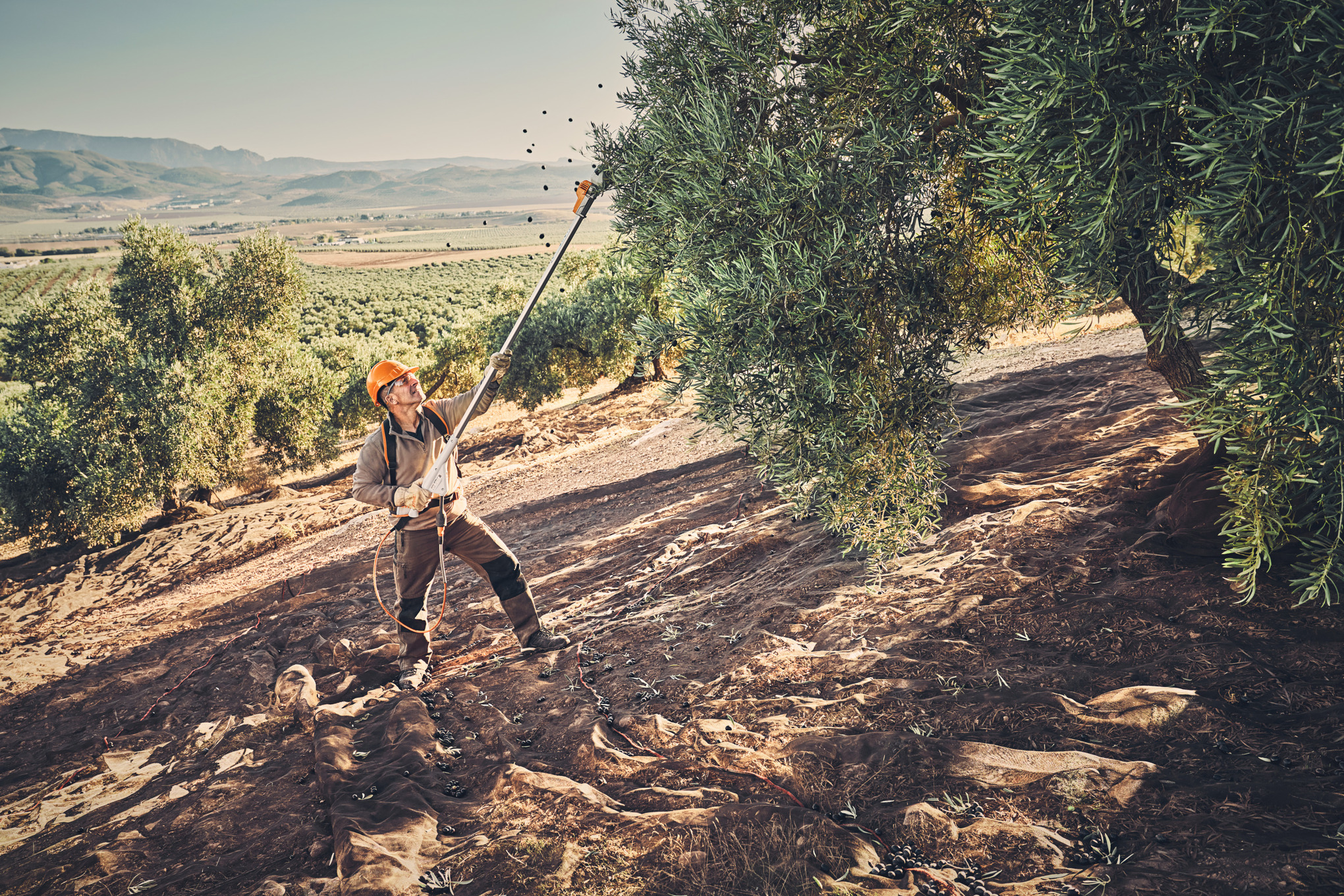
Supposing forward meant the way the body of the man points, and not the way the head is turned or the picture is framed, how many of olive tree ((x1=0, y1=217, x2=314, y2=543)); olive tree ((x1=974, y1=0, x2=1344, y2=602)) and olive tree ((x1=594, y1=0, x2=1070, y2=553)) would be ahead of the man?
2

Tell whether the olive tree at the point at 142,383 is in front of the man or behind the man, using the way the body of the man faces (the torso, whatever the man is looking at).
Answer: behind

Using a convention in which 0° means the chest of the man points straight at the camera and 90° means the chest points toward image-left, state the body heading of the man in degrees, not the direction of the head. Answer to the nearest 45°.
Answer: approximately 315°

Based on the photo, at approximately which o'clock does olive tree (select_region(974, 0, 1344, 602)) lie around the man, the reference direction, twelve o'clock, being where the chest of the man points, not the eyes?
The olive tree is roughly at 12 o'clock from the man.

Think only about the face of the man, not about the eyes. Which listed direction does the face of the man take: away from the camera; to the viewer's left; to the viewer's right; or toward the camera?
to the viewer's right

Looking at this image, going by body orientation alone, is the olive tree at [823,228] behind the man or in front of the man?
in front
